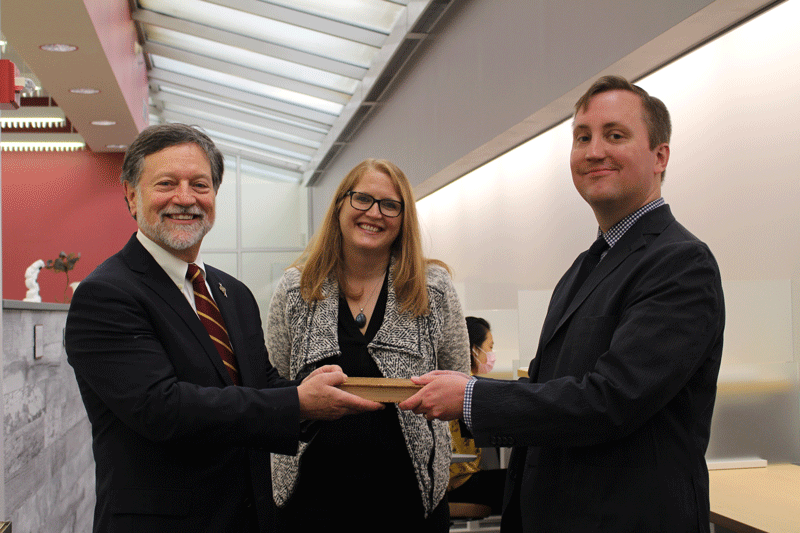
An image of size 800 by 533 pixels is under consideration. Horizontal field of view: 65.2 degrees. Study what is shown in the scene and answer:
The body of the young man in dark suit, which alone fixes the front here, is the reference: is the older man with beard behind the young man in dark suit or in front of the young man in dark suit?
in front

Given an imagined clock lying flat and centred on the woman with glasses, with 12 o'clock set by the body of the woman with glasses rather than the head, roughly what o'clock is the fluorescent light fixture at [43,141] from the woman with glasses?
The fluorescent light fixture is roughly at 5 o'clock from the woman with glasses.

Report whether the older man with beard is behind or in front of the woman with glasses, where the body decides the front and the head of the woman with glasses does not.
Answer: in front

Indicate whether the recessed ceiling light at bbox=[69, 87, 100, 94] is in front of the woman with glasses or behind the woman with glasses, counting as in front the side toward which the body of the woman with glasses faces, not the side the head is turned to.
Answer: behind

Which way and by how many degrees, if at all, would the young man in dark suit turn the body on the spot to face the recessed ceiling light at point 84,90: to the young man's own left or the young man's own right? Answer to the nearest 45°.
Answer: approximately 90° to the young man's own right

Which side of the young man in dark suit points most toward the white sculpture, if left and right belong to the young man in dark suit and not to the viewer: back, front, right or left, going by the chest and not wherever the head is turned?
right

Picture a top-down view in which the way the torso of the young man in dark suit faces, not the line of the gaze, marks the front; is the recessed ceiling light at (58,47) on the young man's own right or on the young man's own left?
on the young man's own right

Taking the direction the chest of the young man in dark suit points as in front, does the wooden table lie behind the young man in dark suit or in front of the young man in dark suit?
behind

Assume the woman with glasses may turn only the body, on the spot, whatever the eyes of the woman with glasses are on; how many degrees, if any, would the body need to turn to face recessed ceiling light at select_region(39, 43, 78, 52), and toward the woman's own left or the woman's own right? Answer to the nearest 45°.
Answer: approximately 135° to the woman's own right

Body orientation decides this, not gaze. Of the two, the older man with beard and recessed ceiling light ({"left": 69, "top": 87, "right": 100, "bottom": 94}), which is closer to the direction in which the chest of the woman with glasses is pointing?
the older man with beard

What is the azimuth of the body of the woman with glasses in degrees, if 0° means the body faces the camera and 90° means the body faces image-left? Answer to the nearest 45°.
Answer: approximately 0°
